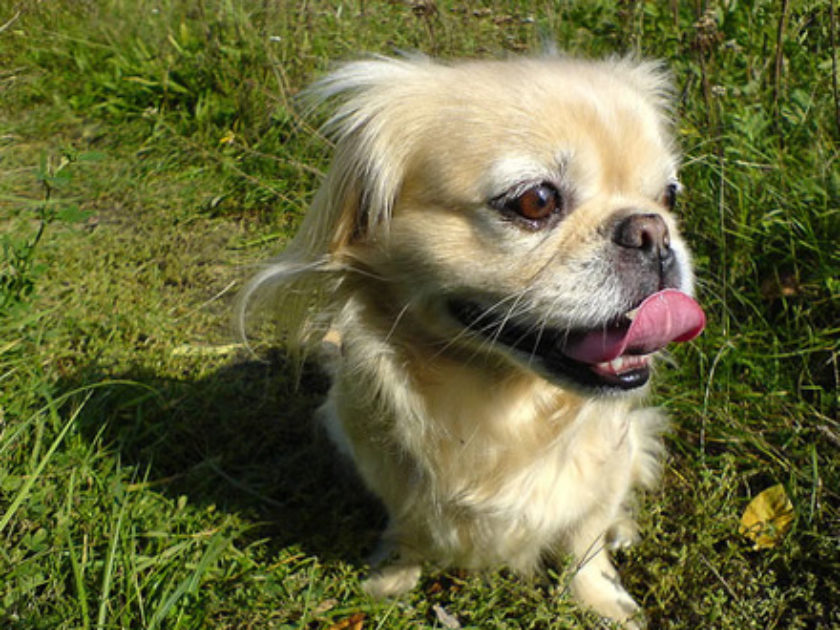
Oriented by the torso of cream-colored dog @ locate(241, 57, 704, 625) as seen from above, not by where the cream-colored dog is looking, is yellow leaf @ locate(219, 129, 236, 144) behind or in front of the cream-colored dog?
behind

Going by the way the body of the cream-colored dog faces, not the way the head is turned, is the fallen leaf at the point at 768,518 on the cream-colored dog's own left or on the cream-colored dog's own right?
on the cream-colored dog's own left

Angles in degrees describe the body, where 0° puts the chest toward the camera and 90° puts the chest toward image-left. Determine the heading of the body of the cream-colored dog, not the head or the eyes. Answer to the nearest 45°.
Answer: approximately 0°
